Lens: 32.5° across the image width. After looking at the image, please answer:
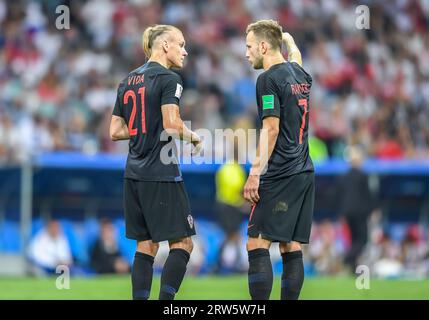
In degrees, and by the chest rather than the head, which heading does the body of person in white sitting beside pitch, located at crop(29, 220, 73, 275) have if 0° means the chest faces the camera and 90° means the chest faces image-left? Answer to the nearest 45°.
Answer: approximately 0°

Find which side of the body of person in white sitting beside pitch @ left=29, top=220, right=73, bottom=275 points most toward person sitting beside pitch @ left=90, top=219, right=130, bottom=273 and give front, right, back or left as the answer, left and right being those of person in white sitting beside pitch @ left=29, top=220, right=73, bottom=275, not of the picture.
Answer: left

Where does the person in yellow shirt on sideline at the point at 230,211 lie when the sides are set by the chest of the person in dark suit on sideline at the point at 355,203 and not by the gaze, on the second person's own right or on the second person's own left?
on the second person's own right

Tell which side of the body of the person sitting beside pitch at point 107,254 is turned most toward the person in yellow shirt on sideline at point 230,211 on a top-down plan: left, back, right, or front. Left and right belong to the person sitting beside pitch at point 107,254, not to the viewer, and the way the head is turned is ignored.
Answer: left

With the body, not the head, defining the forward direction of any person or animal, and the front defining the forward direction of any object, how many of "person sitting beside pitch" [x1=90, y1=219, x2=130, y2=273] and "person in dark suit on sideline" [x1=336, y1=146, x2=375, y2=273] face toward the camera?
2

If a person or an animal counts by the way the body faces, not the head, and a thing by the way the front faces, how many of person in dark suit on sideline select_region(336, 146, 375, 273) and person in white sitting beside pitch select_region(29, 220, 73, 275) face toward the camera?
2

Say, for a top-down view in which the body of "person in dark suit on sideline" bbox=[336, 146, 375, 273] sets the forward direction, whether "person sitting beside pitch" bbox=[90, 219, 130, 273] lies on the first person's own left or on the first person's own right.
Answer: on the first person's own right

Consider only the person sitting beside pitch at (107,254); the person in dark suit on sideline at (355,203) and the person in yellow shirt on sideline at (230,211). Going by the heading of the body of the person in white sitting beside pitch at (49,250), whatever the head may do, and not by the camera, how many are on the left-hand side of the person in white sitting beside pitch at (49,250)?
3

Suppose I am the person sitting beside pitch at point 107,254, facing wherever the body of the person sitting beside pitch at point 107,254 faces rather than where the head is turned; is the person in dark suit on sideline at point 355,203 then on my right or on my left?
on my left

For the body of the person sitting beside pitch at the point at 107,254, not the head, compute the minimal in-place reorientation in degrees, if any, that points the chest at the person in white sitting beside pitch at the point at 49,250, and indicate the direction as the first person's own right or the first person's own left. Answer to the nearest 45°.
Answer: approximately 90° to the first person's own right

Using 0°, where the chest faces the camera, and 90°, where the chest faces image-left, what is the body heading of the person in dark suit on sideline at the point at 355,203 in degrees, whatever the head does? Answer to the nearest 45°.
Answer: approximately 0°
